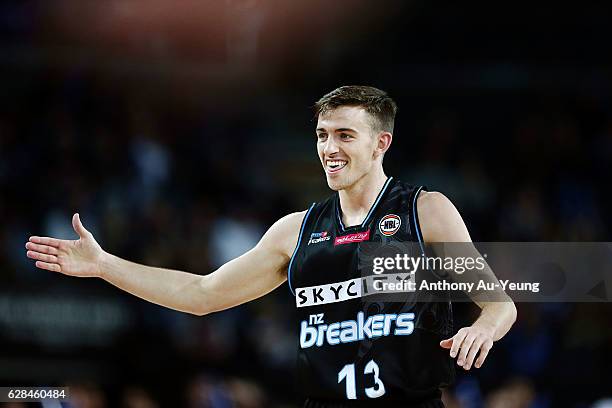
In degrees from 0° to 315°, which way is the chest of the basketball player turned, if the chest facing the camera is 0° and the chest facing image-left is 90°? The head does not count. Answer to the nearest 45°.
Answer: approximately 45°
